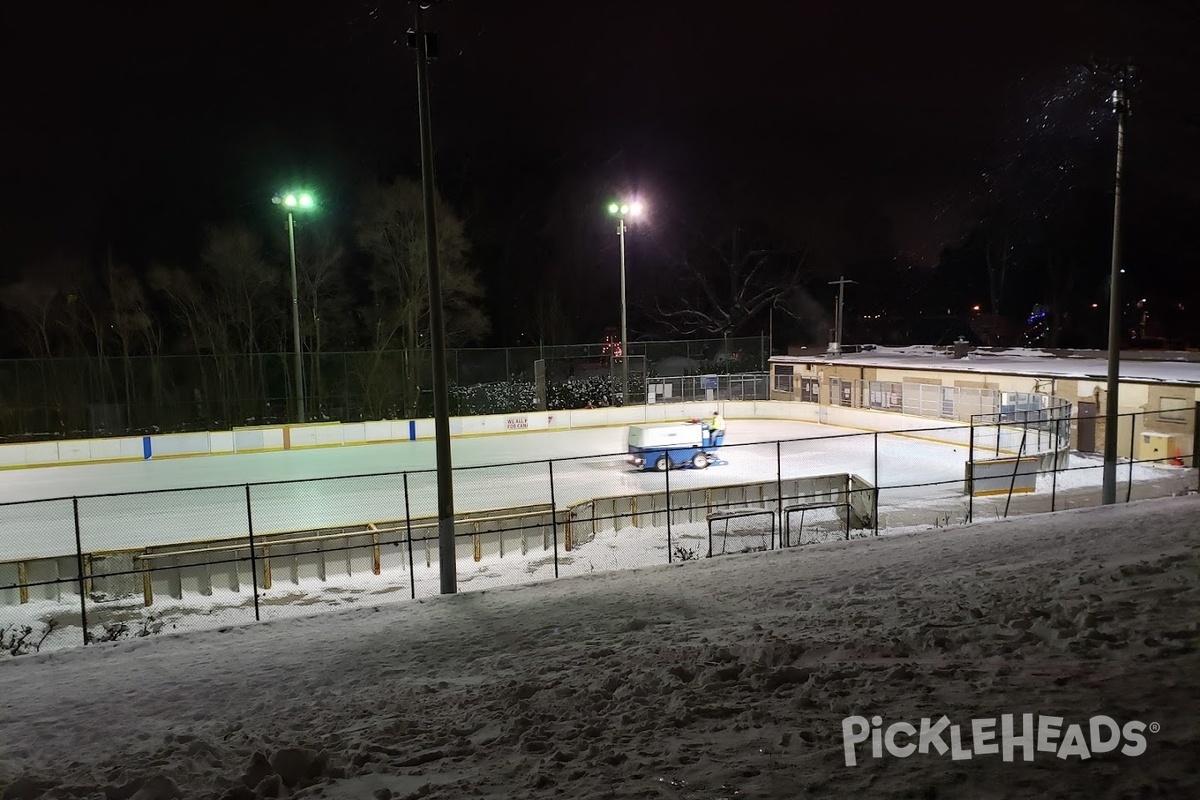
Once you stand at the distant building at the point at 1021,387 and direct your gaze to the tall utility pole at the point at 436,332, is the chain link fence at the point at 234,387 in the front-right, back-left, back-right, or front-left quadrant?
front-right

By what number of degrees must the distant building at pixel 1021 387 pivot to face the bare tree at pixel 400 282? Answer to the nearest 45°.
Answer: approximately 45° to its right

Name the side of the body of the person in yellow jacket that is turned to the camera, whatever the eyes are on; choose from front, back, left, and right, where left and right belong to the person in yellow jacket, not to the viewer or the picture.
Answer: left

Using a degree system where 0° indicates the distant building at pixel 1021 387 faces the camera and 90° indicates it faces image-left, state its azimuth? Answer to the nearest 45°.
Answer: approximately 45°
